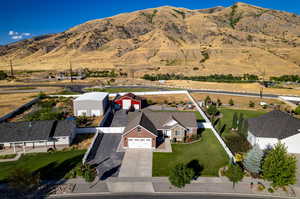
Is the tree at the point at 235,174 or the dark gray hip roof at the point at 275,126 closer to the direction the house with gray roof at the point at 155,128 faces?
the tree

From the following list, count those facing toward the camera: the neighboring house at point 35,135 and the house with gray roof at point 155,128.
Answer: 2

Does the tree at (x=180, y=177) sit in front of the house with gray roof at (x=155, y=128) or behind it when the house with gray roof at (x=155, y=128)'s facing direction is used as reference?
in front

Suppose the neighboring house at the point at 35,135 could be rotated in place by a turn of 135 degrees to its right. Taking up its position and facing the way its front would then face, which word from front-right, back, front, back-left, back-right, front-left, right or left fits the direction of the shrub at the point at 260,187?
back

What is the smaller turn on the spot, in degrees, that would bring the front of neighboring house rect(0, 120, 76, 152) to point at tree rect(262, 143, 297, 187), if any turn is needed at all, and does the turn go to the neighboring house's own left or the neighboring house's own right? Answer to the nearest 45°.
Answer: approximately 45° to the neighboring house's own left

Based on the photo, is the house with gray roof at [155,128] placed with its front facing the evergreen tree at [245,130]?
no

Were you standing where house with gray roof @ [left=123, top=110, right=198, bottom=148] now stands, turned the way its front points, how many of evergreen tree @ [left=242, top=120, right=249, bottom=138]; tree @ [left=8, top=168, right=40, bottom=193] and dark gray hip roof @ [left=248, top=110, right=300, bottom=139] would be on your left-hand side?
2

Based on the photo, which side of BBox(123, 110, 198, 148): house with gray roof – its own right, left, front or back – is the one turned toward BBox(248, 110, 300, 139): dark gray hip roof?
left

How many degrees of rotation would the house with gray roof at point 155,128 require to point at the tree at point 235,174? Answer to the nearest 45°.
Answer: approximately 45° to its left

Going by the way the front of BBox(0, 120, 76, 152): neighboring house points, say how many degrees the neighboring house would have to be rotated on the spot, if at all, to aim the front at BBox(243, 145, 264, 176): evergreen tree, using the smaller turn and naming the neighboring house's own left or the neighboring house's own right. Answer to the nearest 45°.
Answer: approximately 45° to the neighboring house's own left

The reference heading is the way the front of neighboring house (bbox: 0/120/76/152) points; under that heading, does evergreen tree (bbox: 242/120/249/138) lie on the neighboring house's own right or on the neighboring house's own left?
on the neighboring house's own left

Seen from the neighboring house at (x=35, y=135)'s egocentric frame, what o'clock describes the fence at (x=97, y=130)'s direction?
The fence is roughly at 9 o'clock from the neighboring house.

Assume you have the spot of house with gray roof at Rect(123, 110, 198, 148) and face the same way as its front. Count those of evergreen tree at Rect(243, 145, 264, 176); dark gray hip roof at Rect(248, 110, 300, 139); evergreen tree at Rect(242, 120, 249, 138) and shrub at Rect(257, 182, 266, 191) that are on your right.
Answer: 0

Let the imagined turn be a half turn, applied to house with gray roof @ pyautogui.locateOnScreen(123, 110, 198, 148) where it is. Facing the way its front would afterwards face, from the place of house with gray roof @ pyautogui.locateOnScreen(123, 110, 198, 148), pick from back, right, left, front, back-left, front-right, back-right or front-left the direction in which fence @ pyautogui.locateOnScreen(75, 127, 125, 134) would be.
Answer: left

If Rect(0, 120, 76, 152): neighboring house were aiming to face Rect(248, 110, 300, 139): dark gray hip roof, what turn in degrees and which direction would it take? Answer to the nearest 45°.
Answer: approximately 45° to its left

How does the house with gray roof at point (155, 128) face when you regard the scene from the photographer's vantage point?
facing the viewer

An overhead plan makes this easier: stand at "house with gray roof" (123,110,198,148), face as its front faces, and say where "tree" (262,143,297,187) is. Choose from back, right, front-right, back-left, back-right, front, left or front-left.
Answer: front-left

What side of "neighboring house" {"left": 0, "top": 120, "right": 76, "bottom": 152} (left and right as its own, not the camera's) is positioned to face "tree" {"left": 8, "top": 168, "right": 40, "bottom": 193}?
front

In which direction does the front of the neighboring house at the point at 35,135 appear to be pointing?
toward the camera
